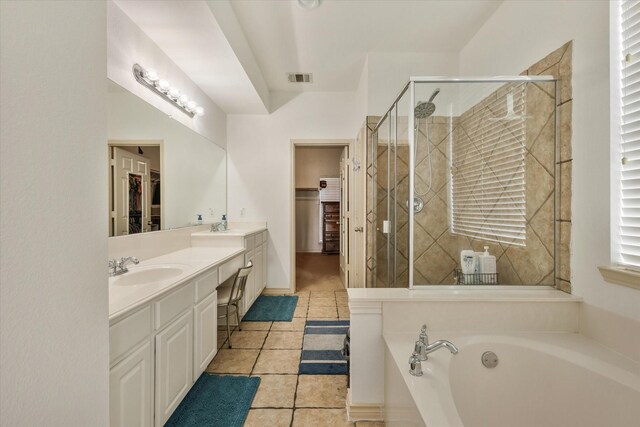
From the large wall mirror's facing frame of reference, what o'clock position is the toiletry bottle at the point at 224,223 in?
The toiletry bottle is roughly at 10 o'clock from the large wall mirror.

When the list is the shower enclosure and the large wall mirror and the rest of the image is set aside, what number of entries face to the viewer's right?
1

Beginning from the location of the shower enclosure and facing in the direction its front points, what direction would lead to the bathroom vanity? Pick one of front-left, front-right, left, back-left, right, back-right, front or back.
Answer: front-left

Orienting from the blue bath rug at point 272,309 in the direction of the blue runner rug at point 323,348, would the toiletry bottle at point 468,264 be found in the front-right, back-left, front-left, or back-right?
front-left

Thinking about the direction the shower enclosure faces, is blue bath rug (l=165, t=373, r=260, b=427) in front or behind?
in front

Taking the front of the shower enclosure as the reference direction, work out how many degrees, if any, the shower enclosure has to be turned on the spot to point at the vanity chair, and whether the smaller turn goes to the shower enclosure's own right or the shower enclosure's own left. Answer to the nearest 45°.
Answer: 0° — it already faces it

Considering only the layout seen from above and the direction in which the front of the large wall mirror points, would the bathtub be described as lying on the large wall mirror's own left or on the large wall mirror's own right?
on the large wall mirror's own right

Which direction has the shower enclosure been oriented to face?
to the viewer's left

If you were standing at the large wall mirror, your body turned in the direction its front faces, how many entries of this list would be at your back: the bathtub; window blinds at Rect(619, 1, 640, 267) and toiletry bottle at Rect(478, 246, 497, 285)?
0

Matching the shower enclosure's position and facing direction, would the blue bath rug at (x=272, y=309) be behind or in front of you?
in front

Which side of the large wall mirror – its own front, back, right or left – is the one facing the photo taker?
right

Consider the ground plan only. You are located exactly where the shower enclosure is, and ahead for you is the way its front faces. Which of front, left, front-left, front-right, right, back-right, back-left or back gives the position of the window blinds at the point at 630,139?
back-left
